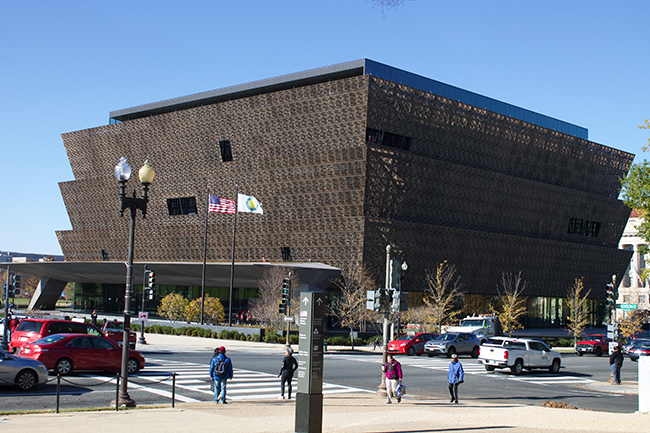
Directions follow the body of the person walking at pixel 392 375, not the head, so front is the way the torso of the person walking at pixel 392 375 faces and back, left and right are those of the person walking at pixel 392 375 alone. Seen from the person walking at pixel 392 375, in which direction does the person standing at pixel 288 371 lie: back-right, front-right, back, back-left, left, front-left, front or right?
right

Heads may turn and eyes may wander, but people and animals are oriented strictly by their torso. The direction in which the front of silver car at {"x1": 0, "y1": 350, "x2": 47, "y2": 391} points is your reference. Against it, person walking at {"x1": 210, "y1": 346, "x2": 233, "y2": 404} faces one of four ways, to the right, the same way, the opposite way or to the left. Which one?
to the left

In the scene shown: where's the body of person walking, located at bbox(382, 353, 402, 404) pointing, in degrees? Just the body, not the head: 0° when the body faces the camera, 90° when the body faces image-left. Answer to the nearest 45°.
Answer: approximately 0°

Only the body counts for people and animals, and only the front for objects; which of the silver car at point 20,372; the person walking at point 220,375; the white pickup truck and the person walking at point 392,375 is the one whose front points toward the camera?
the person walking at point 392,375

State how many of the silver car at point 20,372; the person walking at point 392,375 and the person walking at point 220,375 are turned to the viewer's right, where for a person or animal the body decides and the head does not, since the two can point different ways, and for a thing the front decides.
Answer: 1

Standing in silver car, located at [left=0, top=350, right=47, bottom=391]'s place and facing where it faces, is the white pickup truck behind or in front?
in front

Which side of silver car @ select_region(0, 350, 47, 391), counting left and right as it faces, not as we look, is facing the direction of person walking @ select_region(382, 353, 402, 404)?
front

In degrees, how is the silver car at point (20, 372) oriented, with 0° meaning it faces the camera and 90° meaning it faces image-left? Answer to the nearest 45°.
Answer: approximately 270°

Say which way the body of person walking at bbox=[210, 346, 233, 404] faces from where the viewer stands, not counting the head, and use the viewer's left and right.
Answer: facing away from the viewer

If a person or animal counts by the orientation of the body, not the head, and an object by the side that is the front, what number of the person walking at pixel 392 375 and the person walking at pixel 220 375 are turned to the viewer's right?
0

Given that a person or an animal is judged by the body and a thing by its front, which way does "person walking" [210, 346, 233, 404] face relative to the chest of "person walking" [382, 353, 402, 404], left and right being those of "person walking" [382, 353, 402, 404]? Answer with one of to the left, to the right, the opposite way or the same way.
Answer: the opposite way

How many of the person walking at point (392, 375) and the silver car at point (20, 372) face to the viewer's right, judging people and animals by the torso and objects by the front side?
1
